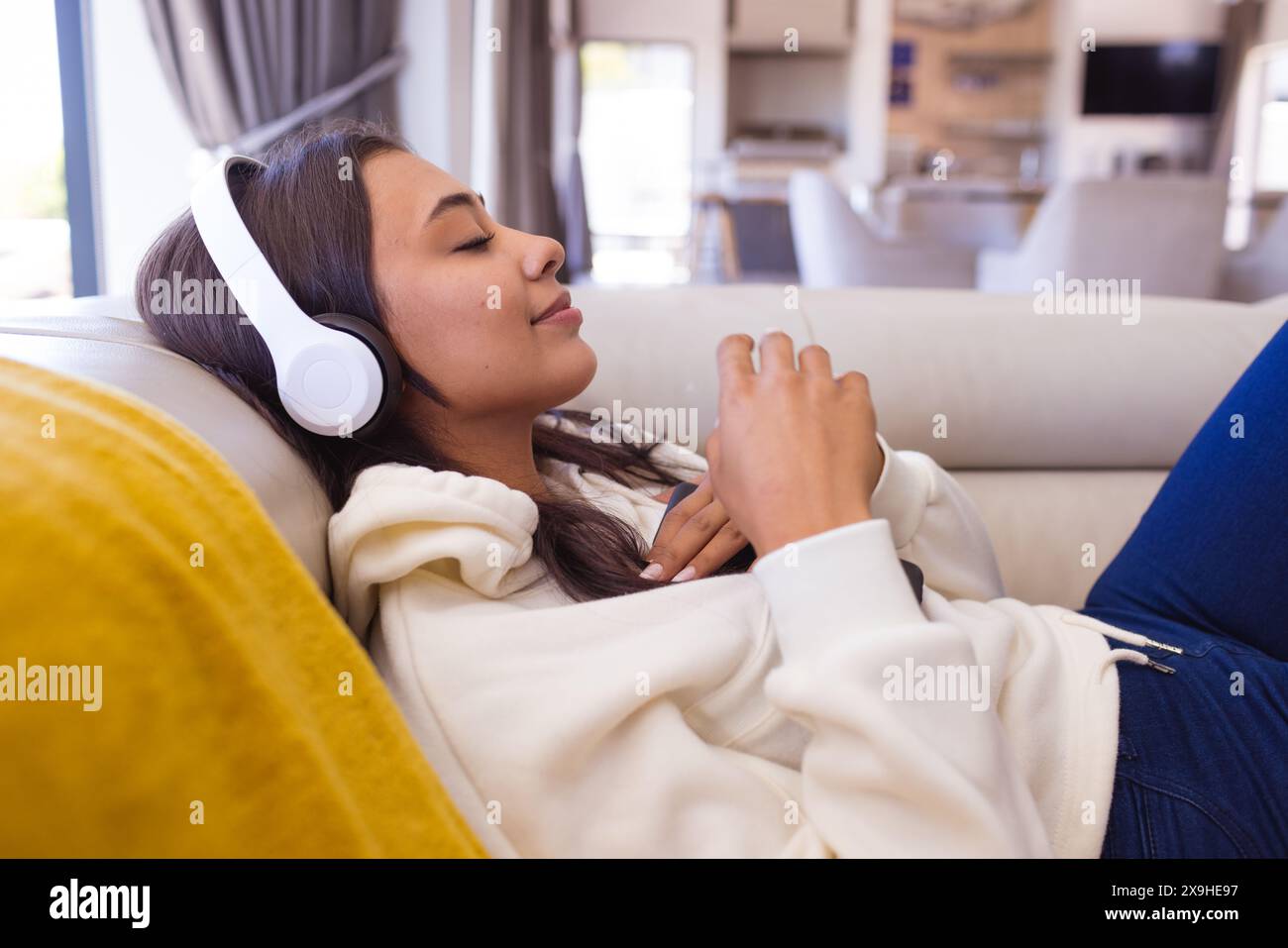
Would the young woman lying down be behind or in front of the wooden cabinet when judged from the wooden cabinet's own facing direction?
in front

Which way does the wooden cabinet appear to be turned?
toward the camera

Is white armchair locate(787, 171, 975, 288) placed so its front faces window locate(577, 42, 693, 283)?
no

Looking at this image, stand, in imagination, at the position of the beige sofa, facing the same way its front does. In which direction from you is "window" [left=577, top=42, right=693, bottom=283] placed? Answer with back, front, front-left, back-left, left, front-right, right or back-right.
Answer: back

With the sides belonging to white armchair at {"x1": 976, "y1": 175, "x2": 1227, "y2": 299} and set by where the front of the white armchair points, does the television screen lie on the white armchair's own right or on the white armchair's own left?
on the white armchair's own right

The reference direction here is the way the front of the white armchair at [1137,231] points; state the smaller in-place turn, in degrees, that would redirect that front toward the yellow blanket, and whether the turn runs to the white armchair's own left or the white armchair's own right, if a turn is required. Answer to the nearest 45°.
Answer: approximately 135° to the white armchair's own left

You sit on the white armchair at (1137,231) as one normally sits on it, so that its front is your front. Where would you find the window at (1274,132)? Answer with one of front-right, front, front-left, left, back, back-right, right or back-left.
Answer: front-right

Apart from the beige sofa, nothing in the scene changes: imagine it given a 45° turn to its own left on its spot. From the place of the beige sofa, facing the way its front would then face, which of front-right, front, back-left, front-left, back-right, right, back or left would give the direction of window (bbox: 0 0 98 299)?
back

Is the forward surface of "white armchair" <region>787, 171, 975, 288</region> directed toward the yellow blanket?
no

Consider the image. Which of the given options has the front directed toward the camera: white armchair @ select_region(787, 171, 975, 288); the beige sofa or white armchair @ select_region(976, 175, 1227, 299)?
the beige sofa

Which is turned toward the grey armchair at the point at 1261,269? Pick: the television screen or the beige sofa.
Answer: the television screen

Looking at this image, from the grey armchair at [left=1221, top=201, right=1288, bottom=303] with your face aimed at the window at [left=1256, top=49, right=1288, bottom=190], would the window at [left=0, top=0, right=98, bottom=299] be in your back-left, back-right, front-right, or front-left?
back-left

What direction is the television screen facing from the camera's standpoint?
toward the camera
